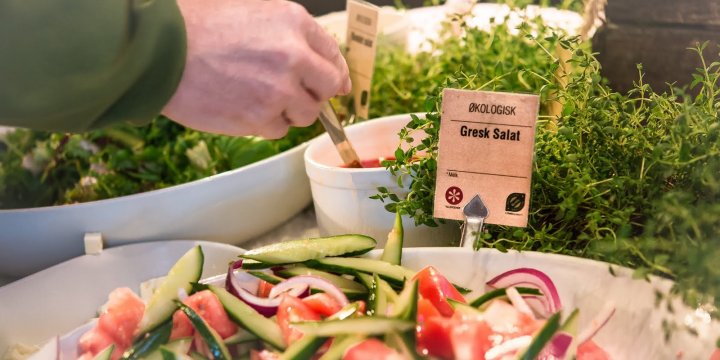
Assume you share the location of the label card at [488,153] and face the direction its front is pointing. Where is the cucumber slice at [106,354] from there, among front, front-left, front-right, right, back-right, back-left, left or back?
front-right

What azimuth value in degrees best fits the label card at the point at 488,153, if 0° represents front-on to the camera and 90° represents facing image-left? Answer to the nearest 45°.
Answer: approximately 0°

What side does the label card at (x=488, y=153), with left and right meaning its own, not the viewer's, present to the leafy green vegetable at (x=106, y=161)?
right
